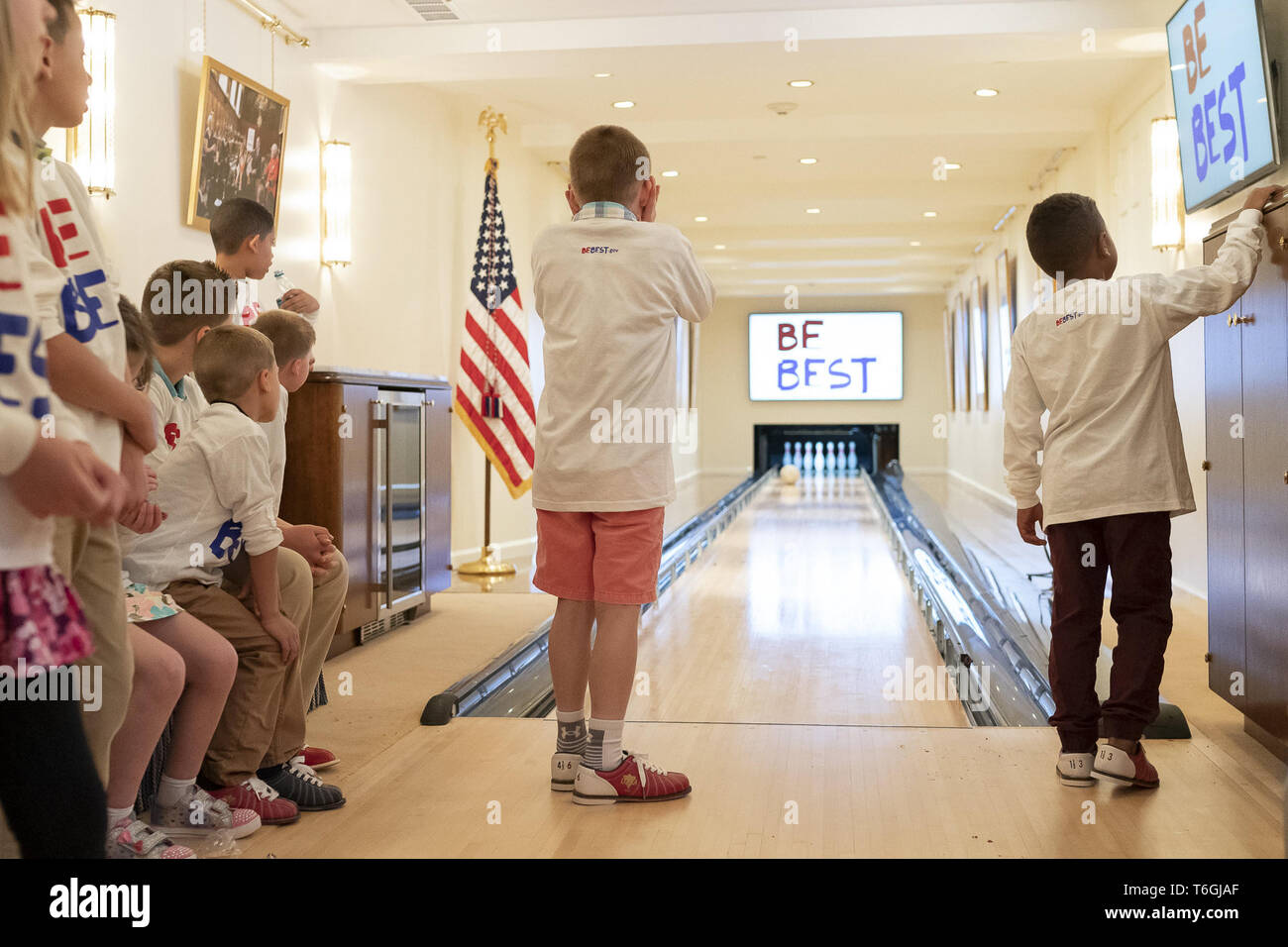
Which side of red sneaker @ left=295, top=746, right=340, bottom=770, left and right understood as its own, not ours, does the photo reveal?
right

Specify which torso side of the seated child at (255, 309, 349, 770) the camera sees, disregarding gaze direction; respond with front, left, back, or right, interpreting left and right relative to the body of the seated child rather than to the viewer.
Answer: right

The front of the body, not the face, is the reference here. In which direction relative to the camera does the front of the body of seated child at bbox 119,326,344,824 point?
to the viewer's right

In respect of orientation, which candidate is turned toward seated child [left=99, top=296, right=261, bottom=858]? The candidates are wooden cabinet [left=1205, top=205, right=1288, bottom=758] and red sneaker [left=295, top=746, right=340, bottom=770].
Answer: the wooden cabinet

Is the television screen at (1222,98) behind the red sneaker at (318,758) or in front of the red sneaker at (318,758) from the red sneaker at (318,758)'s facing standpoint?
in front

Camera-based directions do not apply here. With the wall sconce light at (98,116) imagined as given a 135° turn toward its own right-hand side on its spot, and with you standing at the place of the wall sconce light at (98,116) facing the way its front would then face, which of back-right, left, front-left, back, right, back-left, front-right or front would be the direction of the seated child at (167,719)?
left

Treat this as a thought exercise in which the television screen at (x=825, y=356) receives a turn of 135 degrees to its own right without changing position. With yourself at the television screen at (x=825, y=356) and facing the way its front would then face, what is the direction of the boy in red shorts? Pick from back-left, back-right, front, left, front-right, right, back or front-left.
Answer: back-left

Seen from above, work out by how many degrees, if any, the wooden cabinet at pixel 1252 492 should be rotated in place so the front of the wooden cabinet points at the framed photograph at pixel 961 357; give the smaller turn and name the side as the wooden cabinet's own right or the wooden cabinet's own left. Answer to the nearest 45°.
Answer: approximately 135° to the wooden cabinet's own right

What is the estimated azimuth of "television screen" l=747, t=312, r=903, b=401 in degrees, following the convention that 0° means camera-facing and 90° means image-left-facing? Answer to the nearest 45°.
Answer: approximately 0°

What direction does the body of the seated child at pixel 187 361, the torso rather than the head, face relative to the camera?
to the viewer's right

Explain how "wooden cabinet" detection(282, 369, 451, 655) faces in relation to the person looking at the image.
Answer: facing the viewer and to the right of the viewer

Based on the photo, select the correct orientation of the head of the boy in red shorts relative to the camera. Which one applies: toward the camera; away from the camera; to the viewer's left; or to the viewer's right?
away from the camera
